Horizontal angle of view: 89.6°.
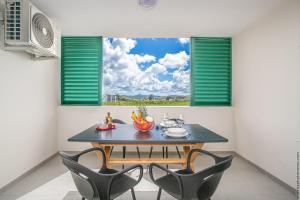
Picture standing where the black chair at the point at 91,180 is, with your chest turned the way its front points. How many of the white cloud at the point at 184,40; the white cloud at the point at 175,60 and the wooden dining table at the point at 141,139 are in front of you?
3

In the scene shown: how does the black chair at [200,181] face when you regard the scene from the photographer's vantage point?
facing away from the viewer and to the left of the viewer

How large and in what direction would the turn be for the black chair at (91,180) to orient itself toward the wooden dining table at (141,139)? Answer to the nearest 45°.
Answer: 0° — it already faces it

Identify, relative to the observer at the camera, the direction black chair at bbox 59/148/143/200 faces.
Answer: facing away from the viewer and to the right of the viewer

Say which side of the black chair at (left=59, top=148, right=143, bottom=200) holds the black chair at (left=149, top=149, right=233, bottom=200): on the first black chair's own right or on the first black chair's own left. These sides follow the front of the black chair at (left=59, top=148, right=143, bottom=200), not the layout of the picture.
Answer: on the first black chair's own right

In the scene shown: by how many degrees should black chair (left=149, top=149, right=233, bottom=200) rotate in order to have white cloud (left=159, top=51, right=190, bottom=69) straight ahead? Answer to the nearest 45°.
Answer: approximately 45° to its right
